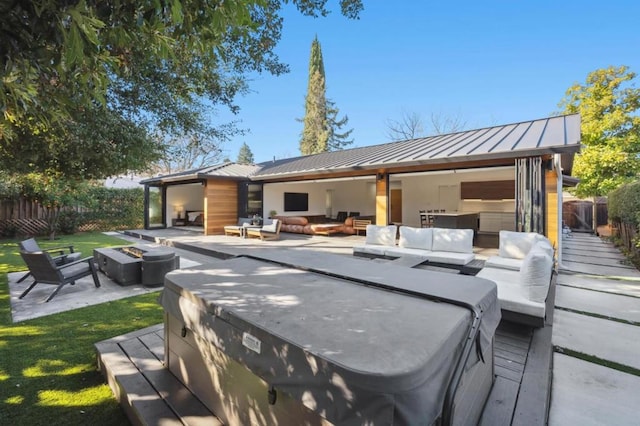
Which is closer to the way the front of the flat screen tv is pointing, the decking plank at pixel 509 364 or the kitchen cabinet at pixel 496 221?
the decking plank

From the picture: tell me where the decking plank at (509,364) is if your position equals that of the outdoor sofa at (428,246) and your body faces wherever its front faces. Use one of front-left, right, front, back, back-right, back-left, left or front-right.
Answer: front-left

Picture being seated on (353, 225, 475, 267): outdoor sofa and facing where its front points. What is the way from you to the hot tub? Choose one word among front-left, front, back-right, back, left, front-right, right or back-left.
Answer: front-left

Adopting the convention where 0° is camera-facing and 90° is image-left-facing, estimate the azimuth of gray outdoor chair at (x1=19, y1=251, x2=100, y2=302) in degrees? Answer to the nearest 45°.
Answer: approximately 225°

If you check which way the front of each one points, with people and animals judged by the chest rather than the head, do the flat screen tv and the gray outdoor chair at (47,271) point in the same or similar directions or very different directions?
very different directions

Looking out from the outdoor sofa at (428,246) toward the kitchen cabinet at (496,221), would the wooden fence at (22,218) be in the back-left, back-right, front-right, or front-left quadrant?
back-left

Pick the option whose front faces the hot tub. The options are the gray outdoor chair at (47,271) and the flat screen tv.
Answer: the flat screen tv

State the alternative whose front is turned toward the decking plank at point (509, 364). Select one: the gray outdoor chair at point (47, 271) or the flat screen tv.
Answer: the flat screen tv

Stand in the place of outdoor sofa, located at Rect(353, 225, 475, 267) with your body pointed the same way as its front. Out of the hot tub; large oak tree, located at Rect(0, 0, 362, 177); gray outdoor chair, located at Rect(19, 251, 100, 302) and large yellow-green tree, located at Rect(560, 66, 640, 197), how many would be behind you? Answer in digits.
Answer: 1

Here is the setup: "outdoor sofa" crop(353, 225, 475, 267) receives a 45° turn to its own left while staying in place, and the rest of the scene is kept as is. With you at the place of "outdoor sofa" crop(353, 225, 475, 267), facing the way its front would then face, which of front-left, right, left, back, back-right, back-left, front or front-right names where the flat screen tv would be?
back-right

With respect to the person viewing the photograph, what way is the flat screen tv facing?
facing the viewer
